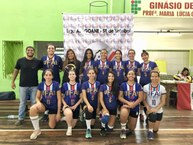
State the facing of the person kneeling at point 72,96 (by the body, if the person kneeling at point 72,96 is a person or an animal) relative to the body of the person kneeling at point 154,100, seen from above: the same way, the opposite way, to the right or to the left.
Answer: the same way

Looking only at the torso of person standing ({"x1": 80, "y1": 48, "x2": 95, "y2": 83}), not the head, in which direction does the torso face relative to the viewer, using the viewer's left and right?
facing the viewer

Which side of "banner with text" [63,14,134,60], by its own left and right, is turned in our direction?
front

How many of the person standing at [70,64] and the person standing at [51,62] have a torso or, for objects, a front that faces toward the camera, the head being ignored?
2

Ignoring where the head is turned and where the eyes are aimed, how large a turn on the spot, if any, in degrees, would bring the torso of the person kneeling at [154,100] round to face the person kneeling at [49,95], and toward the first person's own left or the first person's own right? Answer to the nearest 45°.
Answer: approximately 90° to the first person's own right

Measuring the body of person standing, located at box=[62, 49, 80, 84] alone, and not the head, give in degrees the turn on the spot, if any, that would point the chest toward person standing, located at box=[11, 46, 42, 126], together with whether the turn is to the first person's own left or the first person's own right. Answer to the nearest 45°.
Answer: approximately 90° to the first person's own right

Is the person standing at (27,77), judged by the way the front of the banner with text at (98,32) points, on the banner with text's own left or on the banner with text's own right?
on the banner with text's own right

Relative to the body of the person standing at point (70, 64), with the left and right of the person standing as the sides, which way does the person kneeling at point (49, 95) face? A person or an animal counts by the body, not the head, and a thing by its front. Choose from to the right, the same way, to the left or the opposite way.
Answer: the same way

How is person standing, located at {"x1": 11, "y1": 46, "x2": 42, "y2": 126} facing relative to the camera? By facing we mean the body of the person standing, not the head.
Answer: toward the camera

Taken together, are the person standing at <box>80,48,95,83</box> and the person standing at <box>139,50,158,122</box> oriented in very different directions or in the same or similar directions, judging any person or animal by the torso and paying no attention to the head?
same or similar directions

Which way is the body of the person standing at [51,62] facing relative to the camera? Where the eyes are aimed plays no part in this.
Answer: toward the camera
